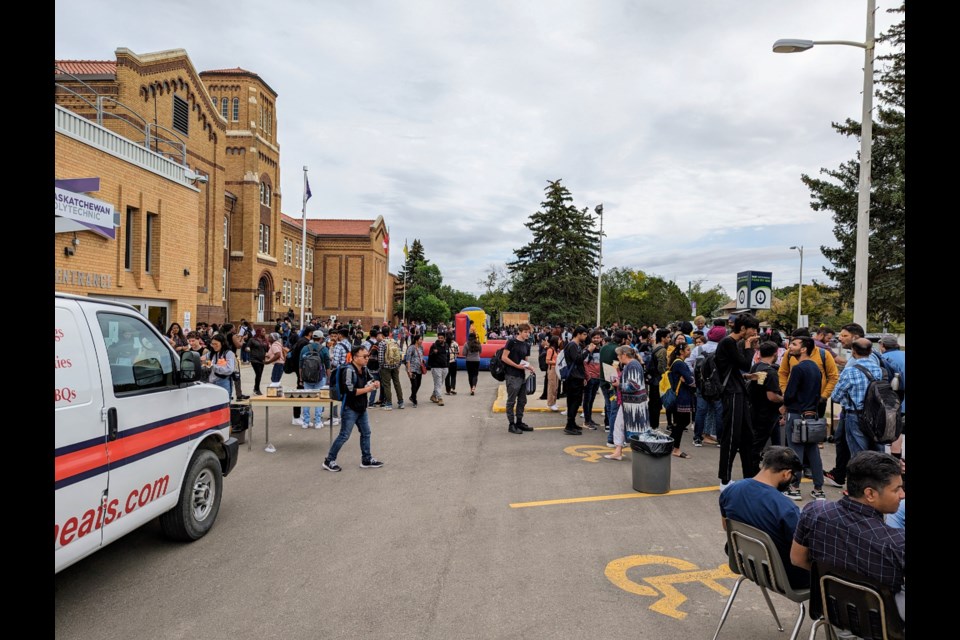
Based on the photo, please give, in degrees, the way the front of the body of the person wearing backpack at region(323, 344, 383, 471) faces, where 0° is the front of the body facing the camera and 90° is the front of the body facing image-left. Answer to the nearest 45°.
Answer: approximately 270°

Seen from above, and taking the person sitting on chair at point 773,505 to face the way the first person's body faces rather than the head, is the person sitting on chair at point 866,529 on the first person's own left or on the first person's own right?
on the first person's own right

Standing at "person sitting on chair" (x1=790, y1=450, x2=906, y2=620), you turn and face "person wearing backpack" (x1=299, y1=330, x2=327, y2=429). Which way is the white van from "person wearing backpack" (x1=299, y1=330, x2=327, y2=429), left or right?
left

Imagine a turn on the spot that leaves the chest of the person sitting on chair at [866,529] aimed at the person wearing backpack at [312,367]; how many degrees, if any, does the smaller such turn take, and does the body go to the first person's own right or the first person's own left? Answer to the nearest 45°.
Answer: approximately 90° to the first person's own left

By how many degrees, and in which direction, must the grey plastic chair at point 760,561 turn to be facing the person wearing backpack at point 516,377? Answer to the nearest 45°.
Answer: approximately 90° to its left

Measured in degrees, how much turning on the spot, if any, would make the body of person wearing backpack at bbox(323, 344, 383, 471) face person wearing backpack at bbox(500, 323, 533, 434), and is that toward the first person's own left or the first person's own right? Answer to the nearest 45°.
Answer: approximately 45° to the first person's own left
